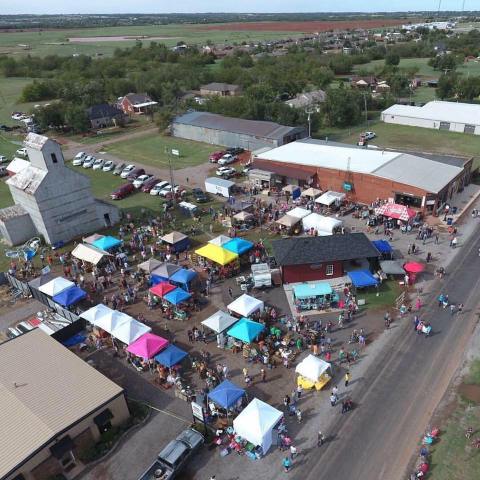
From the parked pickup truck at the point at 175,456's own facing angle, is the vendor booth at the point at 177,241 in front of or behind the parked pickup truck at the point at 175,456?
in front

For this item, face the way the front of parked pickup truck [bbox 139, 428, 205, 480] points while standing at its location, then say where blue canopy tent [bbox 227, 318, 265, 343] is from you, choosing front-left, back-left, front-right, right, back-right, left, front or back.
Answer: front

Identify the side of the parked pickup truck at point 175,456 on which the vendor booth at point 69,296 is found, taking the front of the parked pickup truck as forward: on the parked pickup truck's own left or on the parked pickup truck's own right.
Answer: on the parked pickup truck's own left

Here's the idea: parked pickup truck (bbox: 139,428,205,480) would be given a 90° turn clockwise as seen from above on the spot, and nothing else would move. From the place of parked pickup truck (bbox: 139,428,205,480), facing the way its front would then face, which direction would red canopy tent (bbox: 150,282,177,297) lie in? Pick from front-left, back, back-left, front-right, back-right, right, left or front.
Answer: back-left

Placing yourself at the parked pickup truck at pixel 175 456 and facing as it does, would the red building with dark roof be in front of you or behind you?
in front

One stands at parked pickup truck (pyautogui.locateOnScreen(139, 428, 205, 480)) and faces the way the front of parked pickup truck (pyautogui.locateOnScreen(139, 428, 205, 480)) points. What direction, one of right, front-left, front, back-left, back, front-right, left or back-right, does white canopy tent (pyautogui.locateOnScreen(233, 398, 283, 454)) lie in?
front-right

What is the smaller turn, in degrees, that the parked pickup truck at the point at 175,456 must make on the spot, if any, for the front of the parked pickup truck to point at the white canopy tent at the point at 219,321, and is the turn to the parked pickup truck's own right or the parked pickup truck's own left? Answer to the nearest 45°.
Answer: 0° — it already faces it

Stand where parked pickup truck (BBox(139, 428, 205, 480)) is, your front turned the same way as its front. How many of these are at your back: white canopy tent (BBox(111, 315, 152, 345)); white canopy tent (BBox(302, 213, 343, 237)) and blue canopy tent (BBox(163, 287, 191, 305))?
0

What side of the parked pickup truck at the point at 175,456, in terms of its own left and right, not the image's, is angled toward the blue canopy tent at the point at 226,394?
front

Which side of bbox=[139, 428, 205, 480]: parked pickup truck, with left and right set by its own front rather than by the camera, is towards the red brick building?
front

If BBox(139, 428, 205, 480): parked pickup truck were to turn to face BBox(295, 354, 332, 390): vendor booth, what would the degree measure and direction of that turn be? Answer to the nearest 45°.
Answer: approximately 45° to its right
